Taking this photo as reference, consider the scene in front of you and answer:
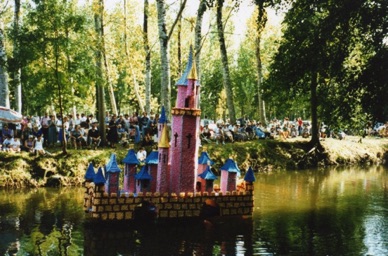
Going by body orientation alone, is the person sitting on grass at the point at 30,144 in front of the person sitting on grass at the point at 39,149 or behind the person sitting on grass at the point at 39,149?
behind

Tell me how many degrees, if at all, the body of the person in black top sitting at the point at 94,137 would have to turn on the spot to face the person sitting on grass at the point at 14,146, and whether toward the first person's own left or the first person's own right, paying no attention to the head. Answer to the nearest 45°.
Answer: approximately 45° to the first person's own right

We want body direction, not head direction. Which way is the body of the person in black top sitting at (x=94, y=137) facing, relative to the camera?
toward the camera

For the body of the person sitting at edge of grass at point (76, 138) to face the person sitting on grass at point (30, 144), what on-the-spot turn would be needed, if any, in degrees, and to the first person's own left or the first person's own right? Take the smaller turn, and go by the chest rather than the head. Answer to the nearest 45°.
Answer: approximately 45° to the first person's own right

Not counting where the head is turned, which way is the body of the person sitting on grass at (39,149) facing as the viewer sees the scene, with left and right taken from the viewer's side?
facing the viewer and to the right of the viewer

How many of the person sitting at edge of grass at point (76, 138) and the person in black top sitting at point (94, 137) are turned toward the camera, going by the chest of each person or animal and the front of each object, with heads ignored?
2

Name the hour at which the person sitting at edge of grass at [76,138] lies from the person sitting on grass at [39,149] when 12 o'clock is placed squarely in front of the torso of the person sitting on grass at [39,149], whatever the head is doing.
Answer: the person sitting at edge of grass at [76,138] is roughly at 9 o'clock from the person sitting on grass at [39,149].

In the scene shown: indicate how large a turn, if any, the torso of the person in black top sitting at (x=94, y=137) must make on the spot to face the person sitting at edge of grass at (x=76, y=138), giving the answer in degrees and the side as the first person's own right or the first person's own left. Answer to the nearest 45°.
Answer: approximately 45° to the first person's own right

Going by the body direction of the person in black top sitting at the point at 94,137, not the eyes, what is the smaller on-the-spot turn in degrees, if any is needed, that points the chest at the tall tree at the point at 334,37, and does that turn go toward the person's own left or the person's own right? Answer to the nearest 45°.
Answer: approximately 45° to the person's own left

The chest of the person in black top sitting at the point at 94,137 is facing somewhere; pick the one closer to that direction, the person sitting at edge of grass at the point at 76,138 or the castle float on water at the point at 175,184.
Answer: the castle float on water

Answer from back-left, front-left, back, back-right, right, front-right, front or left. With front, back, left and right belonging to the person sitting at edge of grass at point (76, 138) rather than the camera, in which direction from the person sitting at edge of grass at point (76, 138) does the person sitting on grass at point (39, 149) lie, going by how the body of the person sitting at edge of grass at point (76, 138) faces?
front-right

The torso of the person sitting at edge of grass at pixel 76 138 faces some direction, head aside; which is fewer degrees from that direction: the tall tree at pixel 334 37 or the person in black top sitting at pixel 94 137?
the tall tree
